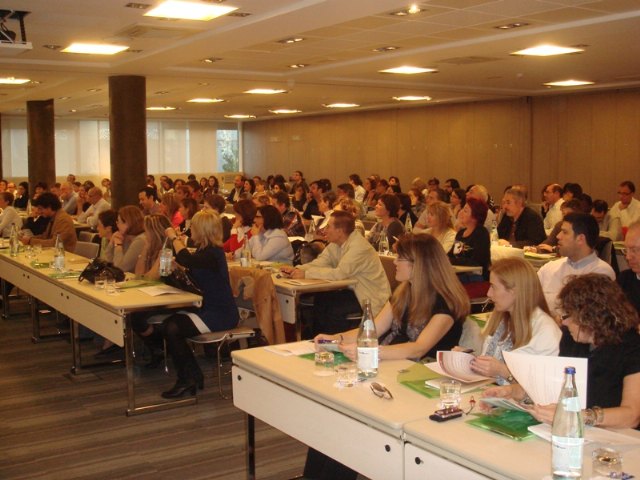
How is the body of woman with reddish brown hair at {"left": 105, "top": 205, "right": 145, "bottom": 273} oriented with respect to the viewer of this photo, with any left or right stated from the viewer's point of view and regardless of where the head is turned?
facing to the left of the viewer

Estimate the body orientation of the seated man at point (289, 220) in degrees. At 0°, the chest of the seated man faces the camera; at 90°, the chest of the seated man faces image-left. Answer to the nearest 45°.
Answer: approximately 90°

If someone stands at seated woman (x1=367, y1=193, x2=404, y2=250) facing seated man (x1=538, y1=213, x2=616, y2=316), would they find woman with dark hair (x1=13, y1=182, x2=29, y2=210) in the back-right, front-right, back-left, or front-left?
back-right

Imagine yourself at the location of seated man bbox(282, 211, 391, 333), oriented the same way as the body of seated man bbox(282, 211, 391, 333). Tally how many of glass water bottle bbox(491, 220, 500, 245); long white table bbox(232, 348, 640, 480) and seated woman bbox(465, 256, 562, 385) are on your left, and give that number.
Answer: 2

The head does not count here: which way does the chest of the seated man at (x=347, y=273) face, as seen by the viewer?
to the viewer's left

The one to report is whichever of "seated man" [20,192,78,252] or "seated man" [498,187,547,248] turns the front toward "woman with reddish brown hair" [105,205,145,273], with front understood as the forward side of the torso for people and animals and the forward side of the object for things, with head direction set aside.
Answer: "seated man" [498,187,547,248]

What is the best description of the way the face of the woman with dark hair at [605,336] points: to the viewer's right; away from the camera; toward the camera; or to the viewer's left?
to the viewer's left

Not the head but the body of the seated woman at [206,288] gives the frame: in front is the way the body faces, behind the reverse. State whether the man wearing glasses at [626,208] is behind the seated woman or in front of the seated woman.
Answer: behind

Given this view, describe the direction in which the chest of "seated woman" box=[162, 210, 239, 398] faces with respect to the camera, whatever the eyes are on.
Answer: to the viewer's left

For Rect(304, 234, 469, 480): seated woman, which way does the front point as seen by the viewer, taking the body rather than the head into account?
to the viewer's left

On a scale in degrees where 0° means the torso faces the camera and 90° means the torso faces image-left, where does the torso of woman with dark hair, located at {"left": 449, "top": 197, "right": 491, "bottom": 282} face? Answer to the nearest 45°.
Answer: approximately 90°

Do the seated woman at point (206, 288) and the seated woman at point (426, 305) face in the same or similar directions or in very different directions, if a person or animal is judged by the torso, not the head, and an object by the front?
same or similar directions

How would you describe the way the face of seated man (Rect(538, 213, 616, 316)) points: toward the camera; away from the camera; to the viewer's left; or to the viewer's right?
to the viewer's left

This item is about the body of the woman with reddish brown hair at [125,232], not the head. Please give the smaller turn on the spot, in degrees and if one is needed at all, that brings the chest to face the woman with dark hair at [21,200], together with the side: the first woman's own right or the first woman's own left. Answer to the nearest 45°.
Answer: approximately 90° to the first woman's own right

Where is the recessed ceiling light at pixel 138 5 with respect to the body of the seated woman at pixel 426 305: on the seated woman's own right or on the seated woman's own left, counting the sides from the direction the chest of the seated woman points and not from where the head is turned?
on the seated woman's own right

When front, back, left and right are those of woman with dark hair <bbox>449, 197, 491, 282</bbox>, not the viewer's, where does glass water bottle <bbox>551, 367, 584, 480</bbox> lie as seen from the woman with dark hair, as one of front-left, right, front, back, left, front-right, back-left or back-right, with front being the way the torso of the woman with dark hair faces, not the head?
left
